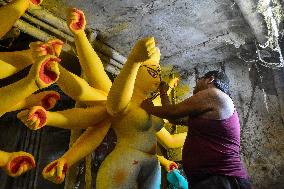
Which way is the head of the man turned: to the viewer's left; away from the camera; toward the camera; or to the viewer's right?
to the viewer's left

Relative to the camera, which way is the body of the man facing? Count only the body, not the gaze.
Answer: to the viewer's left
